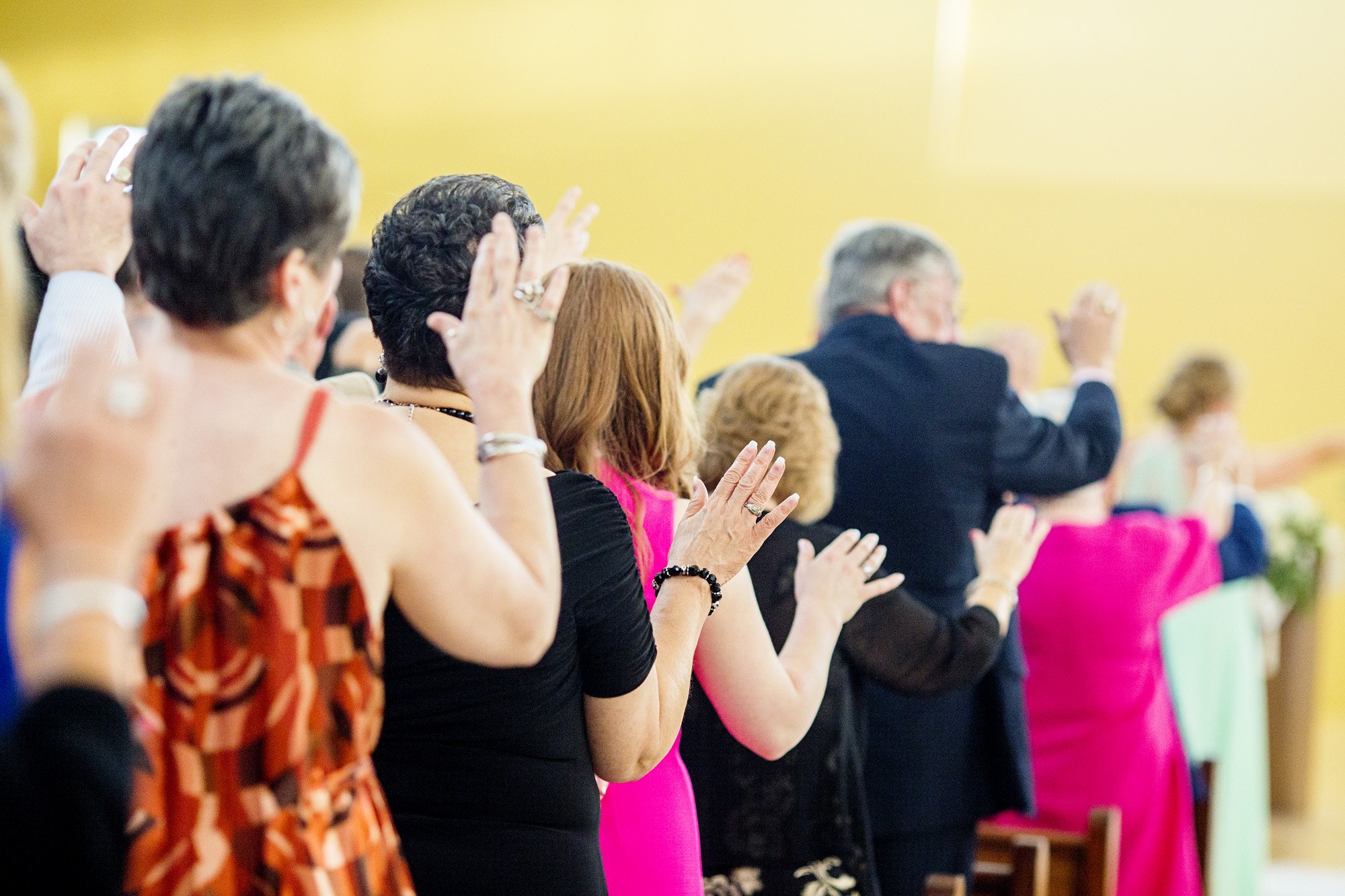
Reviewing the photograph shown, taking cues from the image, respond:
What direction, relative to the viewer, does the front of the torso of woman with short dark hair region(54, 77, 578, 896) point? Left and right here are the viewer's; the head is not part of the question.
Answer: facing away from the viewer and to the right of the viewer

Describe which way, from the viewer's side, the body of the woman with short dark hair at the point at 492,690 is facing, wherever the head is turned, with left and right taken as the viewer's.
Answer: facing away from the viewer and to the right of the viewer

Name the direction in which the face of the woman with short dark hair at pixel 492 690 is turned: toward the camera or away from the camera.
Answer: away from the camera

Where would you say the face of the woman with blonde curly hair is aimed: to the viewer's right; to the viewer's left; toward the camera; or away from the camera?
away from the camera
